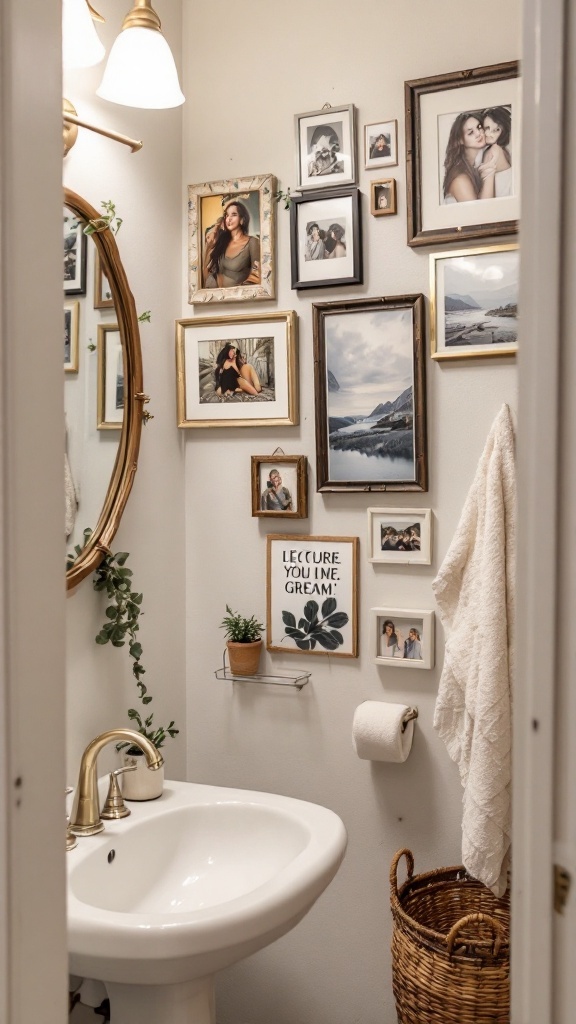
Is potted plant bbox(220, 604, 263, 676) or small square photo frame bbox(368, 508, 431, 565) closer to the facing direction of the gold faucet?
the small square photo frame

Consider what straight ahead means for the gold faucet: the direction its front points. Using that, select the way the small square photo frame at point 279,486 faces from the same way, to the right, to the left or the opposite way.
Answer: to the right

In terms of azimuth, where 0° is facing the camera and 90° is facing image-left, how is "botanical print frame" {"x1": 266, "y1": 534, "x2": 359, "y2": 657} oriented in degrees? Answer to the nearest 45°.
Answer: approximately 0°

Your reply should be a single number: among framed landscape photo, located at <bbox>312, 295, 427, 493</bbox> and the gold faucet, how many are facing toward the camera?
1
